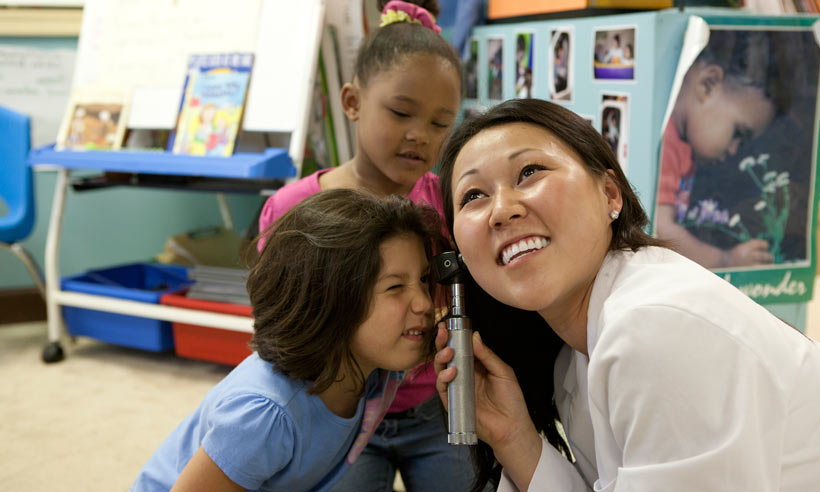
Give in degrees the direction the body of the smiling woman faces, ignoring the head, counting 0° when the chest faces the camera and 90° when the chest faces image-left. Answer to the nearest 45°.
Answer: approximately 45°

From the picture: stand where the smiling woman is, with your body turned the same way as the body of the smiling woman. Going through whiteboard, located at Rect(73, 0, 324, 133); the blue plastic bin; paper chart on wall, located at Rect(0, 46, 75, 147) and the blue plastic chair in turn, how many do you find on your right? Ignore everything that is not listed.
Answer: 4

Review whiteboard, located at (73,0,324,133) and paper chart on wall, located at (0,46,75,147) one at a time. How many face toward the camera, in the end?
2

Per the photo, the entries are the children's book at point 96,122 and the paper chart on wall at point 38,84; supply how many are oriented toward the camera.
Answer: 2
